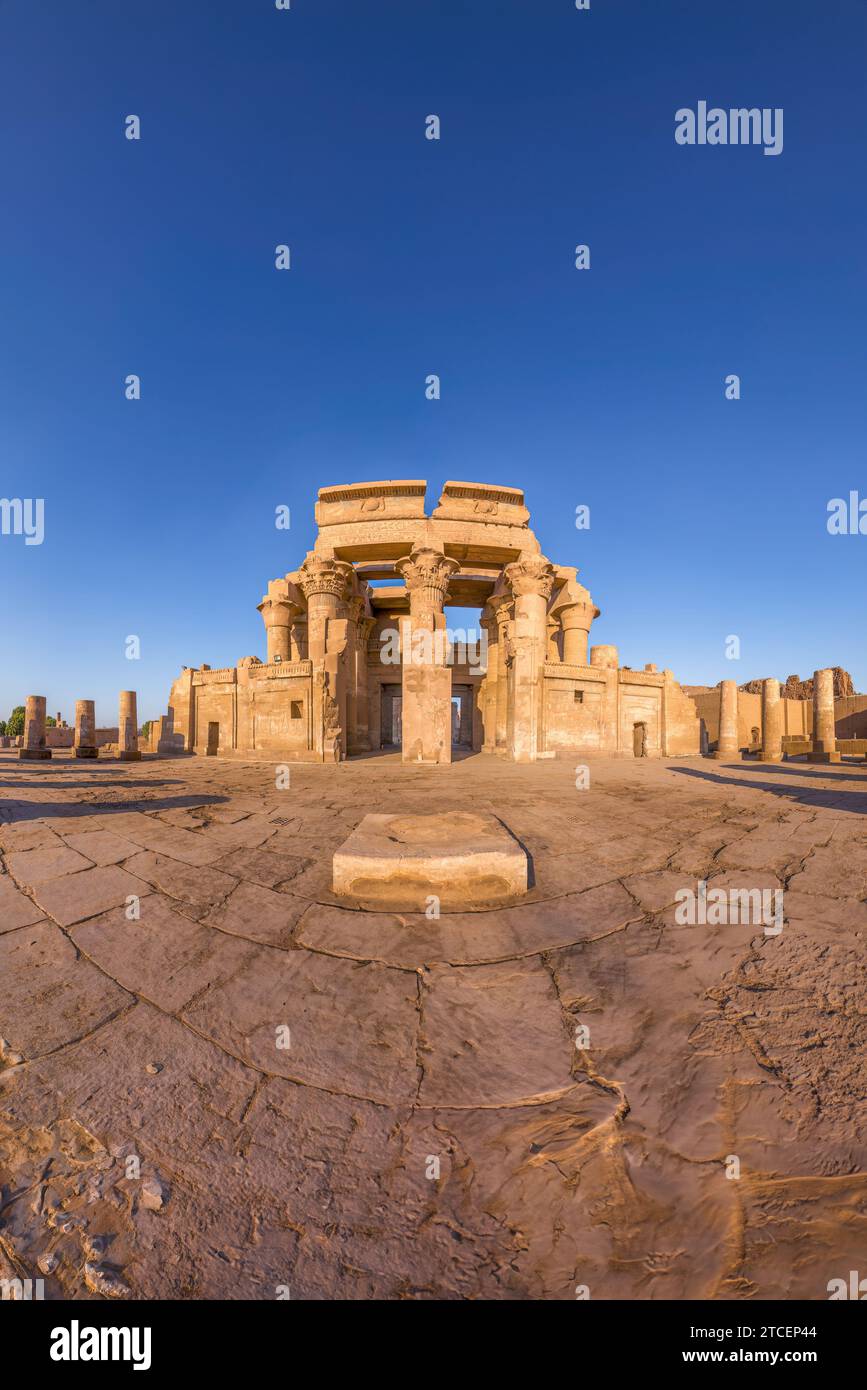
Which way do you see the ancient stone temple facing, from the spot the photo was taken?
facing the viewer

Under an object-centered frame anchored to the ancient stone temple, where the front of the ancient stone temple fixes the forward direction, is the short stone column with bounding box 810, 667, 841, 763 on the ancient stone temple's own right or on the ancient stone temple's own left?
on the ancient stone temple's own left

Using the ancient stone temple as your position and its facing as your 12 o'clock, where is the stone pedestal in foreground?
The stone pedestal in foreground is roughly at 12 o'clock from the ancient stone temple.

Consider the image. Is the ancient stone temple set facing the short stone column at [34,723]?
no

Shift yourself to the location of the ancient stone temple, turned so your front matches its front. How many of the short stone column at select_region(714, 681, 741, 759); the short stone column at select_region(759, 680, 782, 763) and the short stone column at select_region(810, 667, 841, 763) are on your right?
0

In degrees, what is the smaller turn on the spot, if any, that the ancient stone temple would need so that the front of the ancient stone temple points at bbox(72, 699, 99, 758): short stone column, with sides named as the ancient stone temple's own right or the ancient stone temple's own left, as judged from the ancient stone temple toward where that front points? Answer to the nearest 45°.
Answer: approximately 90° to the ancient stone temple's own right

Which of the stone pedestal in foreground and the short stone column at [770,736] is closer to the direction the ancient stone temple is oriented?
the stone pedestal in foreground

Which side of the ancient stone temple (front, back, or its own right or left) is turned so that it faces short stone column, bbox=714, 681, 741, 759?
left

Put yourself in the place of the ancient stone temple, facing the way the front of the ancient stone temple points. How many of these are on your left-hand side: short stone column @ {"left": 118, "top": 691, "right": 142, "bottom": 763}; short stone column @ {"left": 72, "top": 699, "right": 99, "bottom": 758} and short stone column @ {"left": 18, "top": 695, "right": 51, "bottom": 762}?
0

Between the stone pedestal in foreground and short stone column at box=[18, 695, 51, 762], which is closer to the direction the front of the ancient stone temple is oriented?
the stone pedestal in foreground

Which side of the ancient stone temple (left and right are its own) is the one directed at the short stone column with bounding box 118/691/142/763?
right
